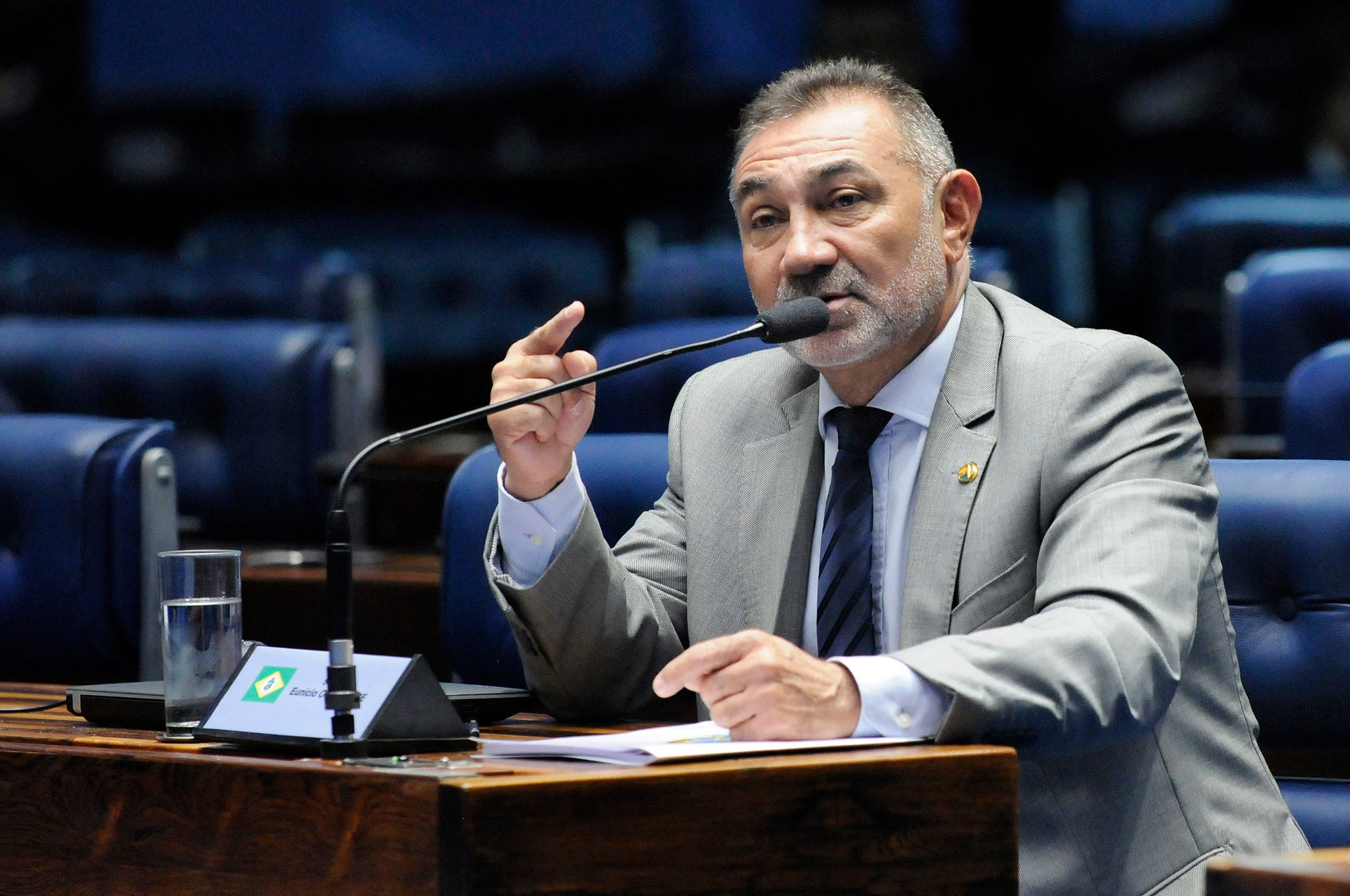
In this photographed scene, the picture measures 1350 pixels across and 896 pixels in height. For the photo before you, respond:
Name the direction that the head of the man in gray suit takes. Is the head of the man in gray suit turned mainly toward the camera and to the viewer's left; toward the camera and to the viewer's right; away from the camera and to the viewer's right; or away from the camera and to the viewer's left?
toward the camera and to the viewer's left

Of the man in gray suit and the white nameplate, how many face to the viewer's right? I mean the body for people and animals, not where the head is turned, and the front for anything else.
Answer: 0

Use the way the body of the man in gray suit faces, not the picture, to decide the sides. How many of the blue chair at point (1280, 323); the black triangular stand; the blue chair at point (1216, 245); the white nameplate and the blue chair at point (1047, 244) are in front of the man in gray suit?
2

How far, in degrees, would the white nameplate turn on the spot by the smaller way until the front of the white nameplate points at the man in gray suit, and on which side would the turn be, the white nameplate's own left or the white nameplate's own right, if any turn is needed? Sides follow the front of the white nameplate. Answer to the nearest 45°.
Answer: approximately 135° to the white nameplate's own left

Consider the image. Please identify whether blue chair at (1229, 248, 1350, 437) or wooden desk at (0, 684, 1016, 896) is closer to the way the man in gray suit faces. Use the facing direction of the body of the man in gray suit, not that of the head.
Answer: the wooden desk

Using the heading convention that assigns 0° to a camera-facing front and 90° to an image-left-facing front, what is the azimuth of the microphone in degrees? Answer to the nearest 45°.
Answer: approximately 270°

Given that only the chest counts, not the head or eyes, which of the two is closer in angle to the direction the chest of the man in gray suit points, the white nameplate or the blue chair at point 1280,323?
the white nameplate

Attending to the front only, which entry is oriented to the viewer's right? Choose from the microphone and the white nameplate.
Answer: the microphone

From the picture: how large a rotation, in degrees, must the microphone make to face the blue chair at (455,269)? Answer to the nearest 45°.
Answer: approximately 90° to its left

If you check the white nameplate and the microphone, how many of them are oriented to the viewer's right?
1

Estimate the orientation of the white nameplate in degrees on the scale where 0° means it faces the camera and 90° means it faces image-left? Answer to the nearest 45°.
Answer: approximately 45°
